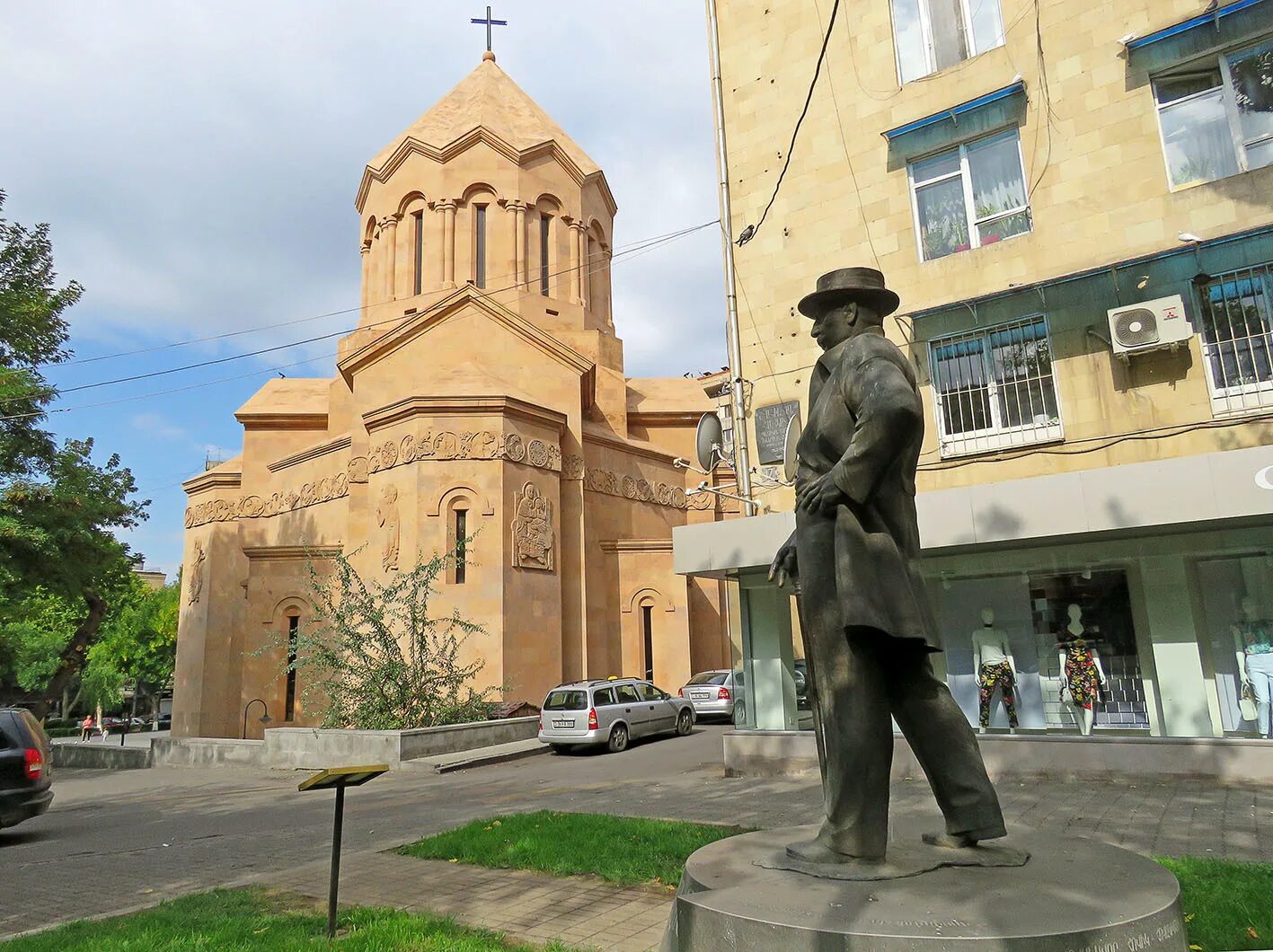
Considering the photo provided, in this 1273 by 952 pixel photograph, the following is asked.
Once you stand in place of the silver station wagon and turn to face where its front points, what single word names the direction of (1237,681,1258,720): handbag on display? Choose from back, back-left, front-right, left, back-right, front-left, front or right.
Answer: right

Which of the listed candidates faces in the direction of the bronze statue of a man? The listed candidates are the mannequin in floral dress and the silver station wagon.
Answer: the mannequin in floral dress

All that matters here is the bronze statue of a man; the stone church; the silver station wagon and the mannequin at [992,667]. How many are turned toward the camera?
1

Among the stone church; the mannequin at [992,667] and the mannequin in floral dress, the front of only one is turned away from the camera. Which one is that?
the stone church

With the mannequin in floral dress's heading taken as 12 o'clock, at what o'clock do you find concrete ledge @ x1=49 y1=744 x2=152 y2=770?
The concrete ledge is roughly at 3 o'clock from the mannequin in floral dress.

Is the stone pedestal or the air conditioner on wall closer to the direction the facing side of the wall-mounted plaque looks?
the stone pedestal

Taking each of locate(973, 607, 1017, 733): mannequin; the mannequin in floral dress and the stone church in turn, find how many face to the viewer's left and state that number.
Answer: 0

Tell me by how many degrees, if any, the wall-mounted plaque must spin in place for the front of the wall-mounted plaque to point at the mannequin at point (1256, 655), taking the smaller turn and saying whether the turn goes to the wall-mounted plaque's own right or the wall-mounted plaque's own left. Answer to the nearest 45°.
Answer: approximately 90° to the wall-mounted plaque's own left

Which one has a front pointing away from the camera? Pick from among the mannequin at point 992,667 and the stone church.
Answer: the stone church

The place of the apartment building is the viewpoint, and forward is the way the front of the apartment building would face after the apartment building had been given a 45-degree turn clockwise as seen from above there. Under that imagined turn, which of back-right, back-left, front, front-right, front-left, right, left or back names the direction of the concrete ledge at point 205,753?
front

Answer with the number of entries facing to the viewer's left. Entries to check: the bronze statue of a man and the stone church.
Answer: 1

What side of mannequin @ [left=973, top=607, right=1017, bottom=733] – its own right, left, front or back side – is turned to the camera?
front

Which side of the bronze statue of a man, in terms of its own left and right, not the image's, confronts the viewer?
left

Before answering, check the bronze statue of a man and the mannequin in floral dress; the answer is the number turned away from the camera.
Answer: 0

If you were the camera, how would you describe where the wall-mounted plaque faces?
facing the viewer and to the left of the viewer
